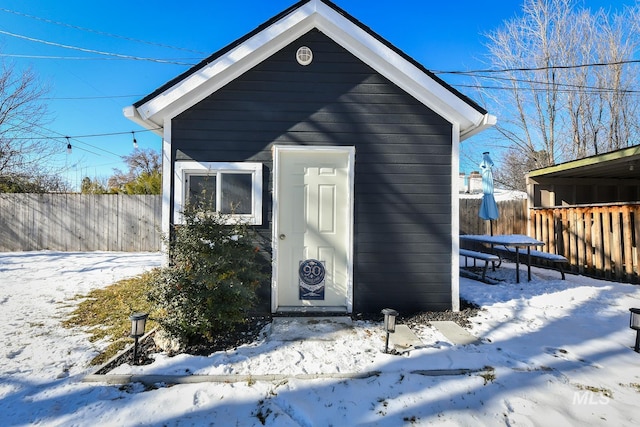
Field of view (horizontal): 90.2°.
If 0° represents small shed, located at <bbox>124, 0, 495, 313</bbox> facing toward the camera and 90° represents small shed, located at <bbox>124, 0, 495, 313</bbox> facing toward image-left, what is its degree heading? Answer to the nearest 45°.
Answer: approximately 0°

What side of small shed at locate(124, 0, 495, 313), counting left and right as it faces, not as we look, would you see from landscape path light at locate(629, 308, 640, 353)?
left

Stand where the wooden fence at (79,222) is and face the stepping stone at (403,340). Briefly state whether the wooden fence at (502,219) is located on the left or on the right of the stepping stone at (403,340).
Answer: left

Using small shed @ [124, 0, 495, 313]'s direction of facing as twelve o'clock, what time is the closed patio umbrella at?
The closed patio umbrella is roughly at 8 o'clock from the small shed.

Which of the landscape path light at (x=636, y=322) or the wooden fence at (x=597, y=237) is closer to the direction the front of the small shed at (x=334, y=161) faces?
the landscape path light

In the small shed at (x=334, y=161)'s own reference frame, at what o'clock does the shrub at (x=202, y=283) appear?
The shrub is roughly at 2 o'clock from the small shed.

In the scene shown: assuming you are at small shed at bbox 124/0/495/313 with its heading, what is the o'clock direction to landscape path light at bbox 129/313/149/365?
The landscape path light is roughly at 2 o'clock from the small shed.

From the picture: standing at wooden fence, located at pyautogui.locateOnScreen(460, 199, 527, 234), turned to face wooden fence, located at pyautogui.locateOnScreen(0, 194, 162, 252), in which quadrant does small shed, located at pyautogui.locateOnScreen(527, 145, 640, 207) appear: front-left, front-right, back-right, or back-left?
back-left

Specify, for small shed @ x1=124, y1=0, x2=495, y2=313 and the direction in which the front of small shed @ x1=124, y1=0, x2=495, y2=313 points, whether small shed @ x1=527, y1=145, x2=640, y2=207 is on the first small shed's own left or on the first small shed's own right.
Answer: on the first small shed's own left

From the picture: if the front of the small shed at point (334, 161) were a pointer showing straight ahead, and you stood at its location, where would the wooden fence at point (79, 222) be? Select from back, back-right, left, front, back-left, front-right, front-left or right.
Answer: back-right
